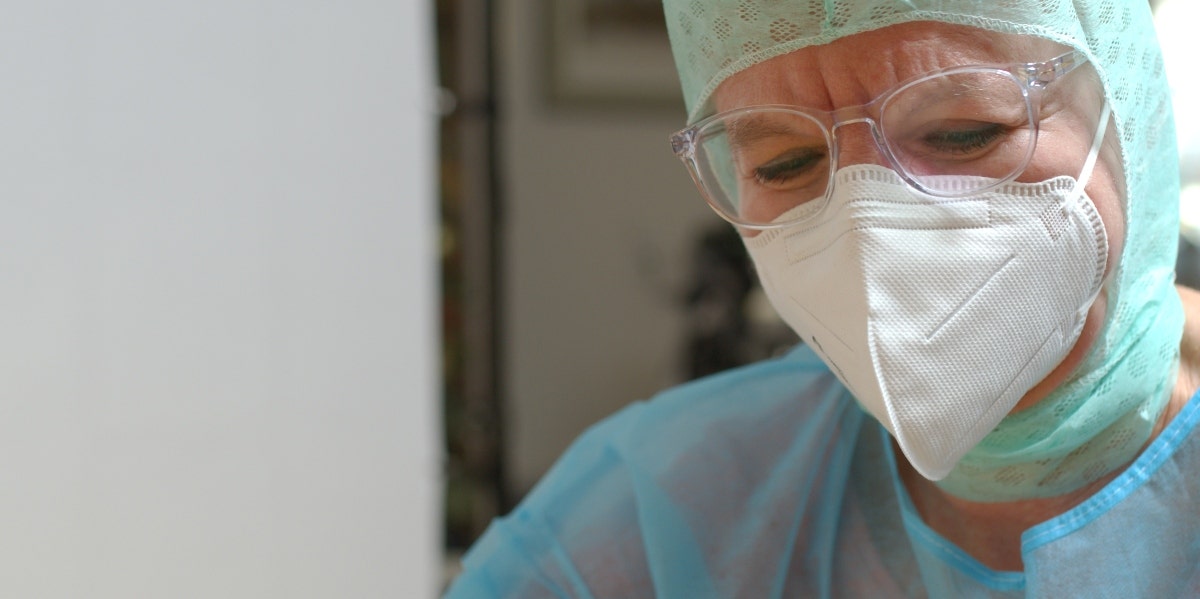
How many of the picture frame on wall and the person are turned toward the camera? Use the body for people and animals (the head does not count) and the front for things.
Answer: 2

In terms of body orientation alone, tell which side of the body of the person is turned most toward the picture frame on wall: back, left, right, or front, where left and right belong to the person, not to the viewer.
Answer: back

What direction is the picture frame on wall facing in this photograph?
toward the camera

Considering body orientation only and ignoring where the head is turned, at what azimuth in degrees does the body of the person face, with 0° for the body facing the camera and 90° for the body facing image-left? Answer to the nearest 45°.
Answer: approximately 0°

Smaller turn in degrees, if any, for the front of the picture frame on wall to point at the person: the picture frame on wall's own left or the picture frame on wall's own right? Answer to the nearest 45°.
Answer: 0° — it already faces them
